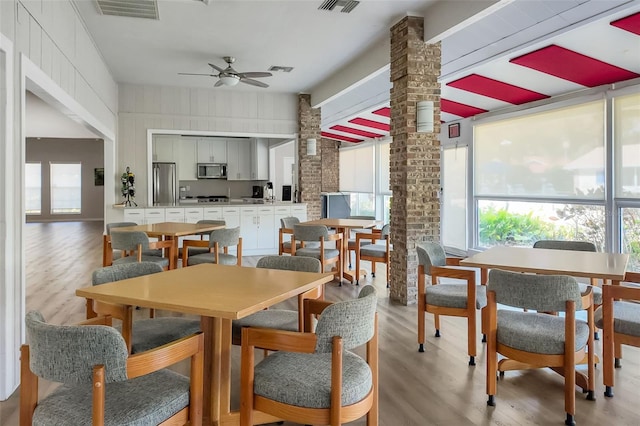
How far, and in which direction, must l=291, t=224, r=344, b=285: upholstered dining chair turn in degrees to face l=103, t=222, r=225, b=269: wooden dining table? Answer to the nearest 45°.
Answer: approximately 135° to its left

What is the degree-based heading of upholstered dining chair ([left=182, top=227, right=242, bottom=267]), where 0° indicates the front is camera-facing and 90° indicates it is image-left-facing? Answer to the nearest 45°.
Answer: approximately 135°

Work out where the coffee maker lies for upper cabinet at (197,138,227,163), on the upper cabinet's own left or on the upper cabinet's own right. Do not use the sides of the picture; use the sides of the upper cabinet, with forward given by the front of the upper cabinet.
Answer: on the upper cabinet's own left

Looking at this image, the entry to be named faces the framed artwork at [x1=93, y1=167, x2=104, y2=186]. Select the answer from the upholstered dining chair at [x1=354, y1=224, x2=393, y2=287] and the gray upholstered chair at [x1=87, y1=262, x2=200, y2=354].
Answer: the upholstered dining chair

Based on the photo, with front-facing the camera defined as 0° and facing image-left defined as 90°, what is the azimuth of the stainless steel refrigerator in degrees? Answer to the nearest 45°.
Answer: approximately 0°

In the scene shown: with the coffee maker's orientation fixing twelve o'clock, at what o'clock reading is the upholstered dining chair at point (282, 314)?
The upholstered dining chair is roughly at 12 o'clock from the coffee maker.

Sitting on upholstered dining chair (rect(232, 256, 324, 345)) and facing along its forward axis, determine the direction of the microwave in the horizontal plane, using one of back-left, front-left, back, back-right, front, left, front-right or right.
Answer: back-right

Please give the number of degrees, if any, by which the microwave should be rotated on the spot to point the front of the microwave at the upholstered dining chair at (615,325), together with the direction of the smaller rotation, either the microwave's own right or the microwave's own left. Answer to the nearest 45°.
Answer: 0° — it already faces it

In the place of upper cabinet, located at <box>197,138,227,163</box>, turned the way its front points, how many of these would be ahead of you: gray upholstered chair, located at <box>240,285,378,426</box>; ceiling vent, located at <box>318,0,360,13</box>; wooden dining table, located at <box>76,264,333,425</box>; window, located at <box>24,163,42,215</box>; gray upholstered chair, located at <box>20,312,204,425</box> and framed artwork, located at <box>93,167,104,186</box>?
4
